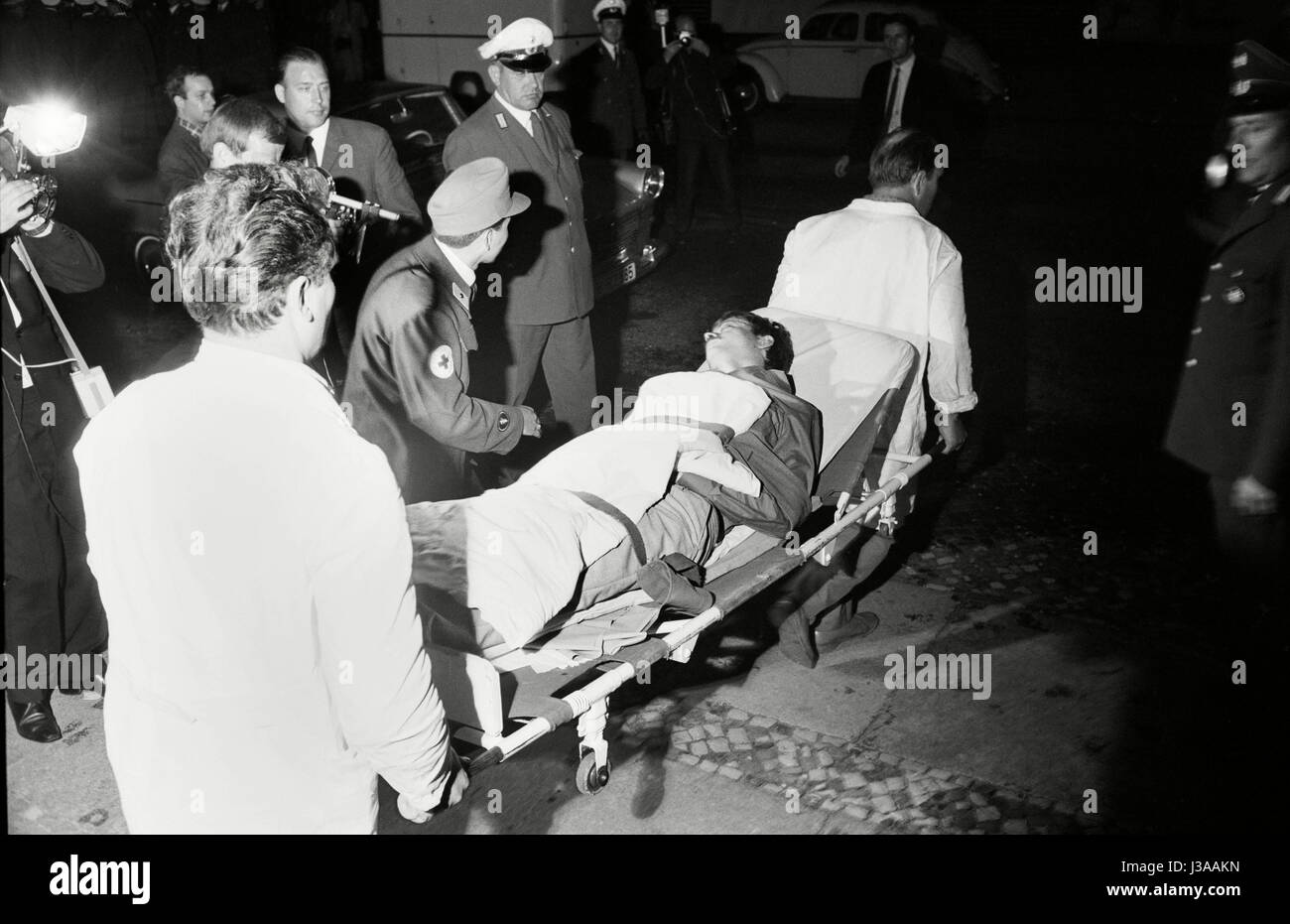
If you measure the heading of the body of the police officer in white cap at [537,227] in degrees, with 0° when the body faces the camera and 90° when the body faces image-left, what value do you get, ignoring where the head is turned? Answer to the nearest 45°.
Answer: approximately 315°

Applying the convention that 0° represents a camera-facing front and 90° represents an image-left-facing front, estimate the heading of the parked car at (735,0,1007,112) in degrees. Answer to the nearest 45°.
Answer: approximately 90°

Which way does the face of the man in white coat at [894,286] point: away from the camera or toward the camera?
away from the camera

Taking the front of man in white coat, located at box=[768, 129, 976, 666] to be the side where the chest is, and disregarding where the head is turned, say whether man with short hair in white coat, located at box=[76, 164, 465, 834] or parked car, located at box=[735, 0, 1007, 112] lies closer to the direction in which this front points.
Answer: the parked car

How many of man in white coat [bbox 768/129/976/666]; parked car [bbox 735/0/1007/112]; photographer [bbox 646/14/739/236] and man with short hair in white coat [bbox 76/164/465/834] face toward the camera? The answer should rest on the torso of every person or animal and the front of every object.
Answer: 1

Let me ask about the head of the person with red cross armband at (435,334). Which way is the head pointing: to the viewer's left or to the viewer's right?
to the viewer's right

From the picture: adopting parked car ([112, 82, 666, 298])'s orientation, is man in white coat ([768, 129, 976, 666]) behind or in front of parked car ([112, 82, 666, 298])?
in front

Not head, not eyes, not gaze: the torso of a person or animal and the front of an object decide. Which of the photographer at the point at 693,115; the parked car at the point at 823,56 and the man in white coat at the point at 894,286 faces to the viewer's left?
the parked car

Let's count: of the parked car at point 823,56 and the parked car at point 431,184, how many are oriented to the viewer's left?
1

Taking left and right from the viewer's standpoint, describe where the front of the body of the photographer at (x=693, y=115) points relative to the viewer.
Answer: facing the viewer

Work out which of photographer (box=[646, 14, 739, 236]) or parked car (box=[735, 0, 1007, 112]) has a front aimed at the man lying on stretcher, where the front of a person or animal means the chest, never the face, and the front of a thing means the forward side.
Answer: the photographer

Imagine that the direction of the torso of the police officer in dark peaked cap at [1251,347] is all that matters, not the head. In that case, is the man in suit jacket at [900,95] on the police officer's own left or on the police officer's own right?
on the police officer's own right
